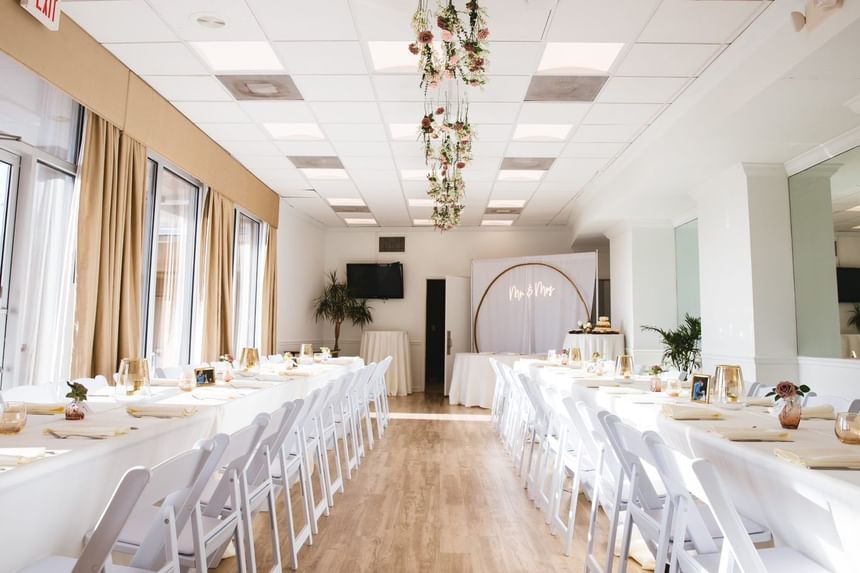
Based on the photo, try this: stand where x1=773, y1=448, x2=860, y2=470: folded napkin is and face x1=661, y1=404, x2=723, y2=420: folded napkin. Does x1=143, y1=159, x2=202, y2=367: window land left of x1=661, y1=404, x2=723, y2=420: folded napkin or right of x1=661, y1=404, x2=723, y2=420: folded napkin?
left

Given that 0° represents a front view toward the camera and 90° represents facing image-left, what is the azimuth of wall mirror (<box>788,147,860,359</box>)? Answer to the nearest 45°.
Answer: approximately 45°

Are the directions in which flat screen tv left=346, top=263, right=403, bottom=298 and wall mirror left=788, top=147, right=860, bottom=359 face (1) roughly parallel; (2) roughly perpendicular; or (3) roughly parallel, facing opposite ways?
roughly perpendicular

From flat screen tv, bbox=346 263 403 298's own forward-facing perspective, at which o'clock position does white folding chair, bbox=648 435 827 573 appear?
The white folding chair is roughly at 12 o'clock from the flat screen tv.

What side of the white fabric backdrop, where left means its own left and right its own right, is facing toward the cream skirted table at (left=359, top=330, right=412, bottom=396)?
right

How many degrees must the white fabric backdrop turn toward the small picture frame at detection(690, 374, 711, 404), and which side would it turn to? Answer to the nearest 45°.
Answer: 0° — it already faces it

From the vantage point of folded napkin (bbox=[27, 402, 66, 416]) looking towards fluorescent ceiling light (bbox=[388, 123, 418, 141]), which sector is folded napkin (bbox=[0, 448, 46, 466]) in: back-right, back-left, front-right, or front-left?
back-right

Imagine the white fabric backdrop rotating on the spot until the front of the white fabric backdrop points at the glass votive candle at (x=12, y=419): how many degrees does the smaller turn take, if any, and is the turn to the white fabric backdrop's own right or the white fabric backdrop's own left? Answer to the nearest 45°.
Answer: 0° — it already faces it

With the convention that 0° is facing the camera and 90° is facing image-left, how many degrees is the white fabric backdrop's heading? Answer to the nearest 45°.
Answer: approximately 0°

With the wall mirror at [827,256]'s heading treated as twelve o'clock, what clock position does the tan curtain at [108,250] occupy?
The tan curtain is roughly at 12 o'clock from the wall mirror.

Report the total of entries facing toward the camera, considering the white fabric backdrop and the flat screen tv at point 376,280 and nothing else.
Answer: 2

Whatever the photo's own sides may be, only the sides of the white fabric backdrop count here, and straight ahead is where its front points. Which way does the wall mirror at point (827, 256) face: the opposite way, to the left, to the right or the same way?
to the right
